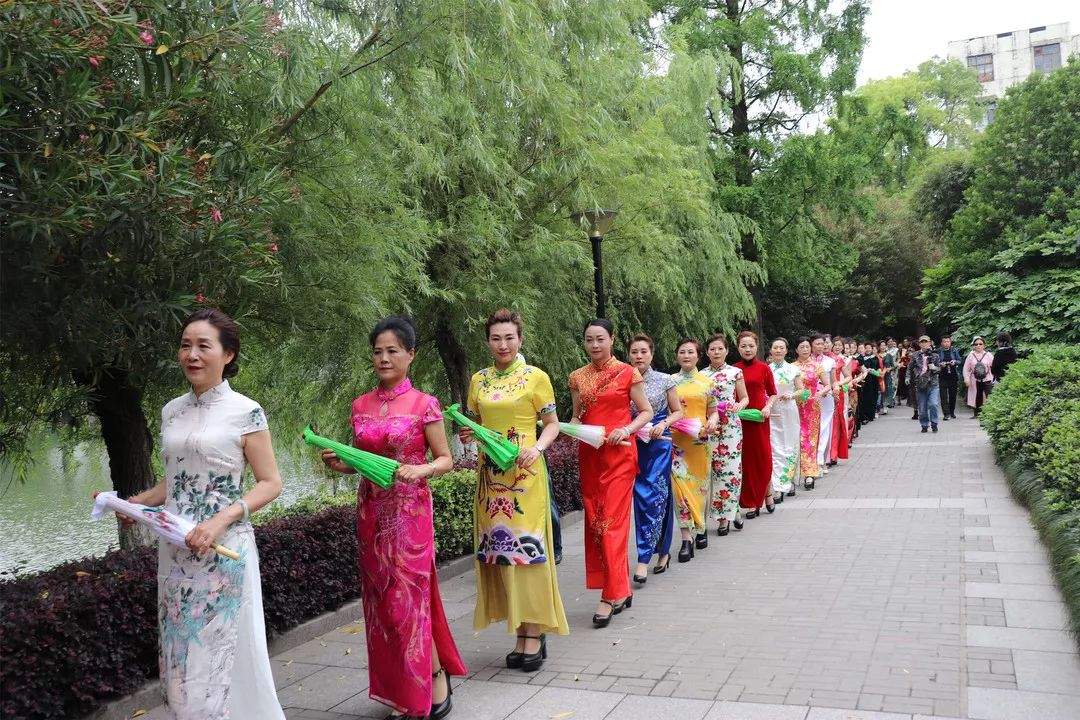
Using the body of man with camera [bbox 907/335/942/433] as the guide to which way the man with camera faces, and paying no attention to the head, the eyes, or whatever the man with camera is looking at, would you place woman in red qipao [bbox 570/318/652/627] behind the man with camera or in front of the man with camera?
in front

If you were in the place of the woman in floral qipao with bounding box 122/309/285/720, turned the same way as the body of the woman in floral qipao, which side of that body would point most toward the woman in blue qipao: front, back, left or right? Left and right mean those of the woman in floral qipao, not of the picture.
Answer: back

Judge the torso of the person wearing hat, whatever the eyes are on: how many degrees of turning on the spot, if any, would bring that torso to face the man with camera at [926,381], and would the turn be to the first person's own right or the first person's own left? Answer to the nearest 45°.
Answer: approximately 45° to the first person's own right

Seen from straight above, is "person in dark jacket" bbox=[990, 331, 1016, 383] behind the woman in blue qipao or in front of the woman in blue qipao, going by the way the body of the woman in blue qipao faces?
behind

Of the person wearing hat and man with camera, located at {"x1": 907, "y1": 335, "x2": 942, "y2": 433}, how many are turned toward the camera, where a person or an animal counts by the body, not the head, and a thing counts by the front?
2

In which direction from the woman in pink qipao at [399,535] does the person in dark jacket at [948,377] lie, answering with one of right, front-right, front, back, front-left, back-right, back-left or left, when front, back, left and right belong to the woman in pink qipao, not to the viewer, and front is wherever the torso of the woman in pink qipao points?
back

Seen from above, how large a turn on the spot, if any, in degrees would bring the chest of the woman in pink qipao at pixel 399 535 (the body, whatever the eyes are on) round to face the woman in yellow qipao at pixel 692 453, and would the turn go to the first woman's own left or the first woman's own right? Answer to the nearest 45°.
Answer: approximately 180°

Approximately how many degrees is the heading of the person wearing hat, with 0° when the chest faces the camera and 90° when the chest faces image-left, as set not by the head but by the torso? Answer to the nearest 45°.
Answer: approximately 0°
